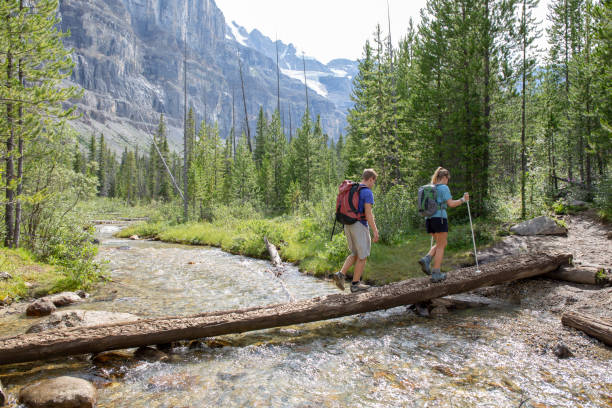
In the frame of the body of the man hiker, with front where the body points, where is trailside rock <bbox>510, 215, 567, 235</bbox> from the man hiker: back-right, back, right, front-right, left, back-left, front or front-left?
front-left

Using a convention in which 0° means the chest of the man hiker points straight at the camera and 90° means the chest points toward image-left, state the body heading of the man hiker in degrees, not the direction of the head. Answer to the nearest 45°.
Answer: approximately 270°

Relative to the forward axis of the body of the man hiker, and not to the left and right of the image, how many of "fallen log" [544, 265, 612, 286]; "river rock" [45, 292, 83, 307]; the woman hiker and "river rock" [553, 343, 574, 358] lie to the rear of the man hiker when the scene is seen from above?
1

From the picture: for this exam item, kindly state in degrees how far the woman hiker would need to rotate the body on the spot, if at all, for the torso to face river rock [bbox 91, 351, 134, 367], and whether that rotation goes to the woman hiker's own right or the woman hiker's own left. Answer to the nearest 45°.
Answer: approximately 135° to the woman hiker's own right

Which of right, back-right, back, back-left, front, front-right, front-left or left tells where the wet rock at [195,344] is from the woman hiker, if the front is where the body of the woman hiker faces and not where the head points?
back-right

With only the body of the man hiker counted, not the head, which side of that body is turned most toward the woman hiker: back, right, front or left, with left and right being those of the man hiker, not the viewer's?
front

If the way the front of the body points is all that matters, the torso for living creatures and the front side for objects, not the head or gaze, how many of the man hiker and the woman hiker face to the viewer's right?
2

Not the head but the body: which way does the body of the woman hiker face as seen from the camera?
to the viewer's right

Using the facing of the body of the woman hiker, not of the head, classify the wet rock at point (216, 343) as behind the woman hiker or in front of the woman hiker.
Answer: behind

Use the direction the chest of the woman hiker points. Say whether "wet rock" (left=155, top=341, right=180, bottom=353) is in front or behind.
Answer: behind
